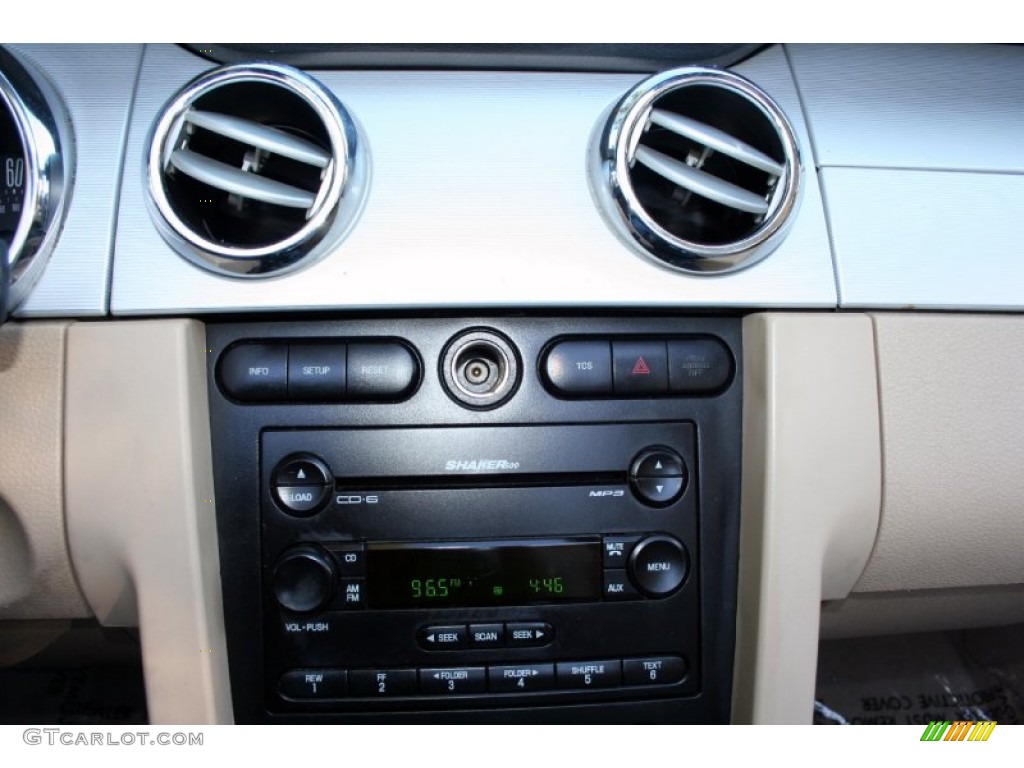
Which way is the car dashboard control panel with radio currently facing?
toward the camera
